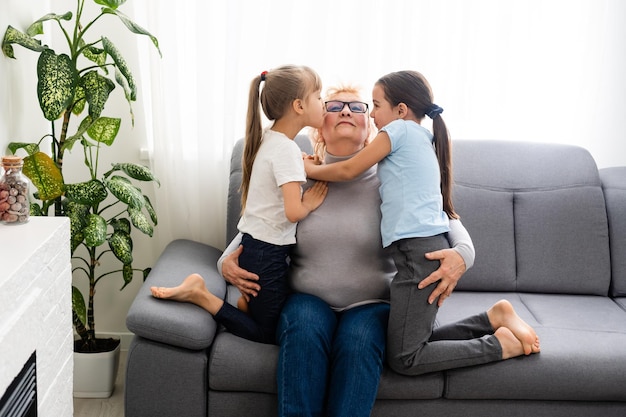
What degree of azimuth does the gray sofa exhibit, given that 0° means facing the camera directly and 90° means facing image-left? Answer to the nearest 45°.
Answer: approximately 0°

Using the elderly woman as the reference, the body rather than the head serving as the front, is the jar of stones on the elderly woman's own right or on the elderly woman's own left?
on the elderly woman's own right

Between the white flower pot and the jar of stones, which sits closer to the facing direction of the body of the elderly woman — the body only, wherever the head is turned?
the jar of stones

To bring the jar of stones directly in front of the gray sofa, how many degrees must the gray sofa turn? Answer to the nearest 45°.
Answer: approximately 45° to its right

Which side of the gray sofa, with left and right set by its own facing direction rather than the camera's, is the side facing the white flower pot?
right

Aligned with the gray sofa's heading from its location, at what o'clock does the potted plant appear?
The potted plant is roughly at 3 o'clock from the gray sofa.

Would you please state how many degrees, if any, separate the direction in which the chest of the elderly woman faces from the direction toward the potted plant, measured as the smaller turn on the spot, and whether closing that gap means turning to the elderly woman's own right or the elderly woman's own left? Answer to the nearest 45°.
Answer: approximately 90° to the elderly woman's own right
